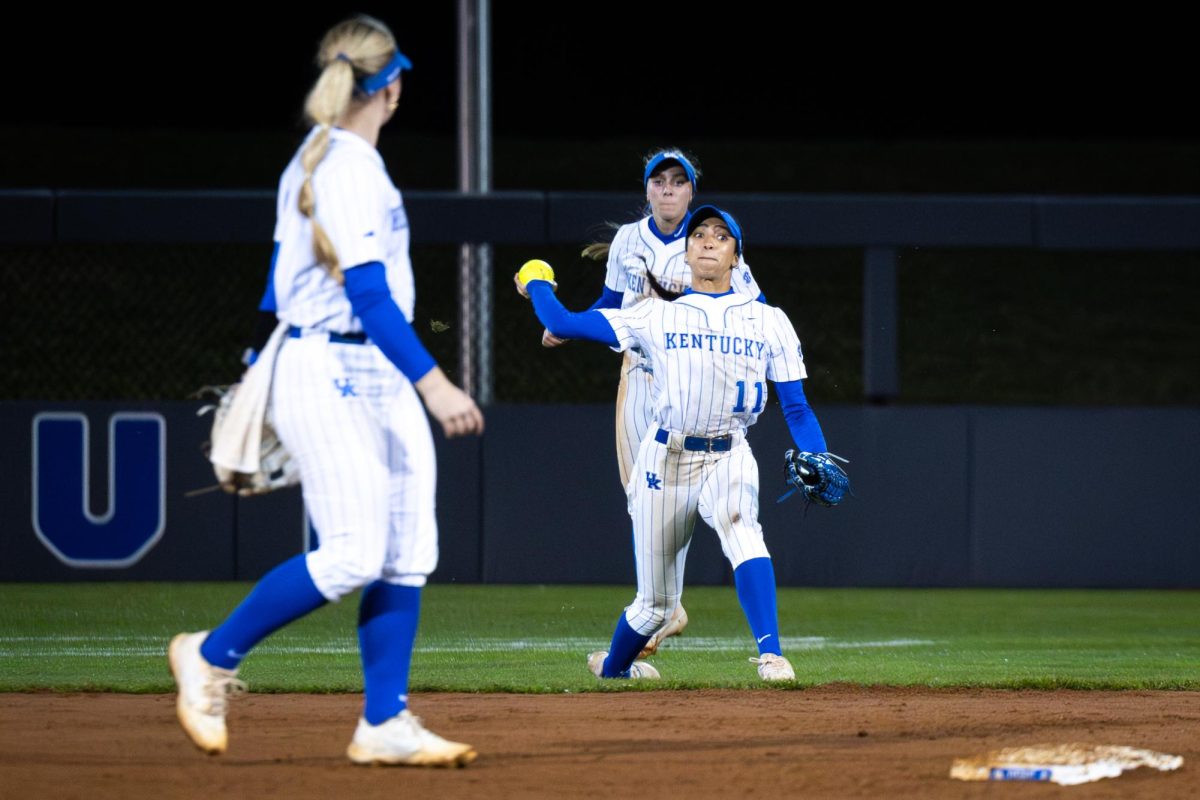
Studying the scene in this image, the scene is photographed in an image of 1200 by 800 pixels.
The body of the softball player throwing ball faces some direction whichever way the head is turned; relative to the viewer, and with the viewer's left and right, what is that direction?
facing the viewer

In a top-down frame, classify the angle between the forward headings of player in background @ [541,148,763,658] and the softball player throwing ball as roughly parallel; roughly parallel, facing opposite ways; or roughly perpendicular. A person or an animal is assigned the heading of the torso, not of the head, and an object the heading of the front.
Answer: roughly parallel

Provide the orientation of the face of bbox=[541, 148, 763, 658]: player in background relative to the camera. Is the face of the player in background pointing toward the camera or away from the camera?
toward the camera

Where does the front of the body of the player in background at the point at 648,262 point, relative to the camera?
toward the camera

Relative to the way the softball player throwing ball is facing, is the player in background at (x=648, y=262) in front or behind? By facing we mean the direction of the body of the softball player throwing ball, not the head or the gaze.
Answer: behind

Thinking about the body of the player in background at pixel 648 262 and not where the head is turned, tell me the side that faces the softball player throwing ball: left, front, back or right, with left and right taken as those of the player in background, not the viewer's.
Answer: front

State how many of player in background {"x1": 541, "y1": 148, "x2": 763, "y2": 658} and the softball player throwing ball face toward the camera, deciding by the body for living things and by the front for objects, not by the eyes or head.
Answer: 2
